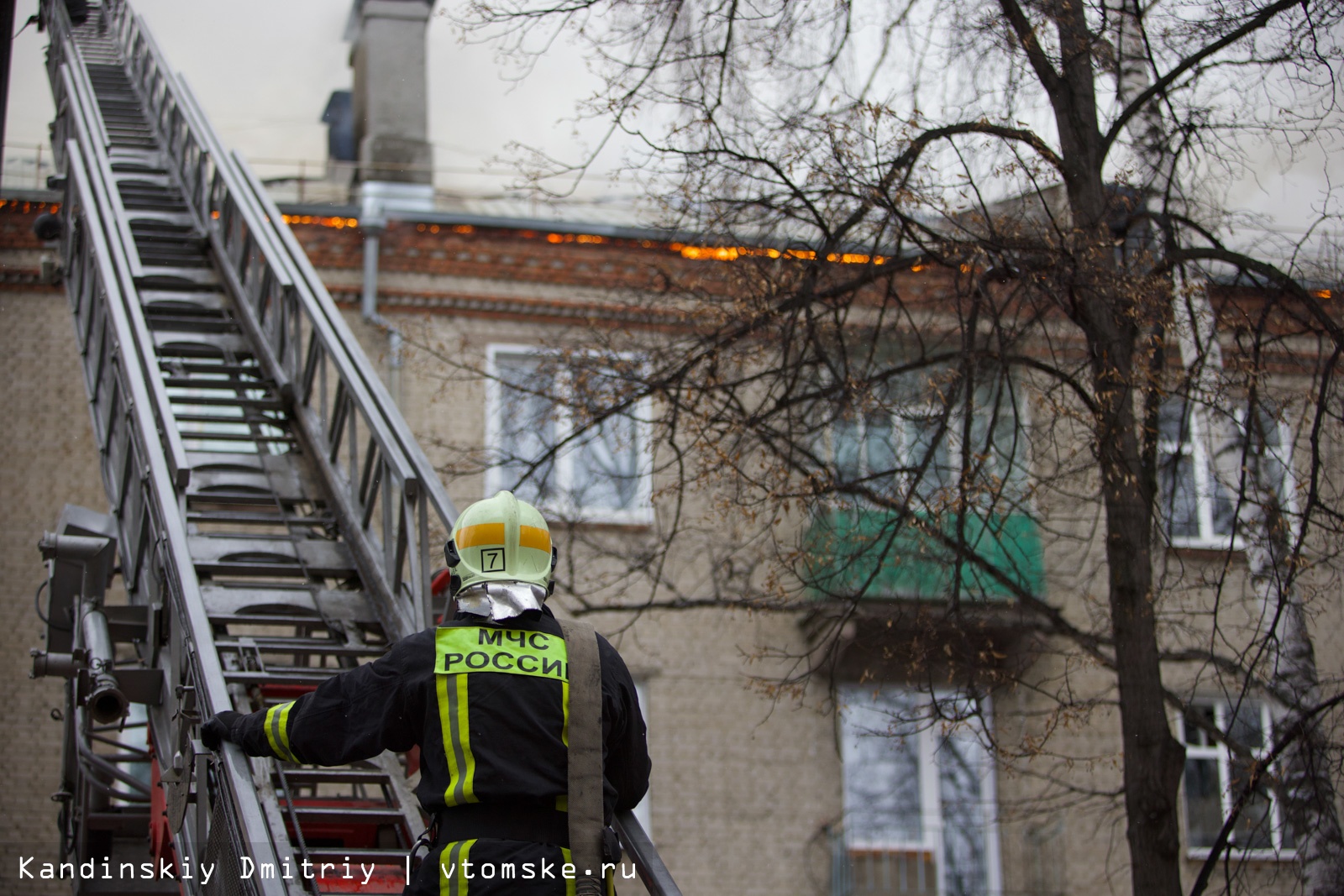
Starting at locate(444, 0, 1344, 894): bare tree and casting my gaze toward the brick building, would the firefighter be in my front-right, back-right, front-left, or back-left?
back-left

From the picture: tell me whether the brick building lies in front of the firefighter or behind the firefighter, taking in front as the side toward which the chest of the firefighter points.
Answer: in front

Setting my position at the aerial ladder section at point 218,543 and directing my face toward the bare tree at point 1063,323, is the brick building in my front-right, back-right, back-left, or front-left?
front-left

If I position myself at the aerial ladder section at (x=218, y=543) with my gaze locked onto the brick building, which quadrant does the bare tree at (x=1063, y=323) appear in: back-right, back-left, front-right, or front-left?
front-right

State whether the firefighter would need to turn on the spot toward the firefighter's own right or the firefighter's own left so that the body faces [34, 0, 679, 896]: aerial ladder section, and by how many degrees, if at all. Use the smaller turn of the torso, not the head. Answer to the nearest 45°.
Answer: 0° — they already face it

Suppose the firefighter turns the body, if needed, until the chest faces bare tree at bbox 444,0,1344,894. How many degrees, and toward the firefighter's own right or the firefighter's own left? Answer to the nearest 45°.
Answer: approximately 45° to the firefighter's own right

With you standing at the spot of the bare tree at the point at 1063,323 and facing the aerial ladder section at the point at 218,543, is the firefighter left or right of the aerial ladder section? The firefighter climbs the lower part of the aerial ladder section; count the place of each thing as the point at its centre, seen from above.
left

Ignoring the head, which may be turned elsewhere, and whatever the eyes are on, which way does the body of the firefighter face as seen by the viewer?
away from the camera

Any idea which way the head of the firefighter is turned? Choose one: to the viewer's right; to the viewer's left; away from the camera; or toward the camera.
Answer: away from the camera

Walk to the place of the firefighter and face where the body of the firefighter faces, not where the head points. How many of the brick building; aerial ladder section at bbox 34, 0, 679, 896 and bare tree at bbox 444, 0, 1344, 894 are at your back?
0
